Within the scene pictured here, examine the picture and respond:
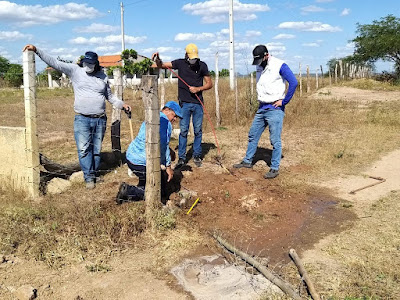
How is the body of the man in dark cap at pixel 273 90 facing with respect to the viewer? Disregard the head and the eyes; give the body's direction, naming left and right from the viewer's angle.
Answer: facing the viewer and to the left of the viewer

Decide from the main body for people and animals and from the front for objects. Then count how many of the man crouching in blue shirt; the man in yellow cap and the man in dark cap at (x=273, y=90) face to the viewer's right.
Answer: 1

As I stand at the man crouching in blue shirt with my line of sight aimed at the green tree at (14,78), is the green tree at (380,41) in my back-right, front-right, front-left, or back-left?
front-right

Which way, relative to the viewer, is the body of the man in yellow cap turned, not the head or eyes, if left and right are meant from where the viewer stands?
facing the viewer

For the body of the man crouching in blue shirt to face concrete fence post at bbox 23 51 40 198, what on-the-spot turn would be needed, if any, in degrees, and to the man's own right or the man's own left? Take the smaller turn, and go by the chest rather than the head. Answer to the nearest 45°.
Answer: approximately 135° to the man's own left

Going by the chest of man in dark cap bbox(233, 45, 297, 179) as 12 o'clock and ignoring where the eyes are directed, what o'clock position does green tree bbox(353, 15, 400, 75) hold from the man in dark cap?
The green tree is roughly at 5 o'clock from the man in dark cap.

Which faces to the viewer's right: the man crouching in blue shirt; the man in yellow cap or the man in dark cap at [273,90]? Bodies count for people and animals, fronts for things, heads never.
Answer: the man crouching in blue shirt

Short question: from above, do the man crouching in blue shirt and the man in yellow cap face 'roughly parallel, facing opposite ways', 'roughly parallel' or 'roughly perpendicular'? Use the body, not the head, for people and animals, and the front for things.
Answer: roughly perpendicular

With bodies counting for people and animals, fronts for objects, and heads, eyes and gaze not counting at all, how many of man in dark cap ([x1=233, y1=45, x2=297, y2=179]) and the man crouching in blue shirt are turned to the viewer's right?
1

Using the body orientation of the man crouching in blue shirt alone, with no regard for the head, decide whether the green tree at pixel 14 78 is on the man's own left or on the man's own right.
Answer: on the man's own left

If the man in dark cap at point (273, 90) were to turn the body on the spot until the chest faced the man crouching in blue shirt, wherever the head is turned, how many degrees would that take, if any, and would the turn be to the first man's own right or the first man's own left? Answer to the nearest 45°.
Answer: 0° — they already face them

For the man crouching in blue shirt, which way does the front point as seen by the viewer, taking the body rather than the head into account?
to the viewer's right

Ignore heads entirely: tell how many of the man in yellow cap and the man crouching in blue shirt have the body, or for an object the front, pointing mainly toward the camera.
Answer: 1

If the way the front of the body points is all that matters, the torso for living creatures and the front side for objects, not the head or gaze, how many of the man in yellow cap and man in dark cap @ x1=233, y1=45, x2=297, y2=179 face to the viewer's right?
0

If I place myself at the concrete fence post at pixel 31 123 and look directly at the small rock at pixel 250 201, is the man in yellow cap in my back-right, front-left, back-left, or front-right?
front-left

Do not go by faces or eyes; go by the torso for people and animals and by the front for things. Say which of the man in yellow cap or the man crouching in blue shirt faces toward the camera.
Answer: the man in yellow cap

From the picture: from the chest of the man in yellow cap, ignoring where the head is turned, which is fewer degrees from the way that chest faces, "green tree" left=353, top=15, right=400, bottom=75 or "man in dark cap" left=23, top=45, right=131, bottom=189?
the man in dark cap

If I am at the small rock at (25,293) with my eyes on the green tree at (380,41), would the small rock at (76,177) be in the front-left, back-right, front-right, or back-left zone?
front-left
